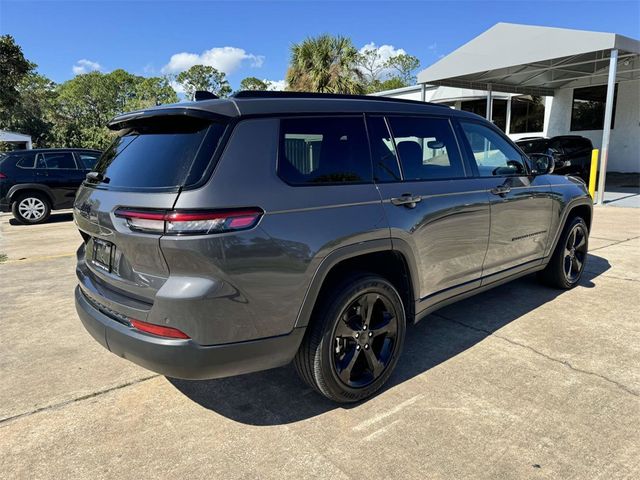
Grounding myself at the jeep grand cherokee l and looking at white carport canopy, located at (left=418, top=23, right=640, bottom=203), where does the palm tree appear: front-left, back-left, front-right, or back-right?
front-left

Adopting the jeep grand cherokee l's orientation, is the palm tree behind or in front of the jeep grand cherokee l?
in front

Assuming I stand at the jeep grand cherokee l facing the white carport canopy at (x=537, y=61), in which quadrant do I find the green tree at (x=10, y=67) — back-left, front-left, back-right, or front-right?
front-left

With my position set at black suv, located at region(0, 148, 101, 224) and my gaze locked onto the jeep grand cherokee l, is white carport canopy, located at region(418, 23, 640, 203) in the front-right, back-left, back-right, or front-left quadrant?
front-left

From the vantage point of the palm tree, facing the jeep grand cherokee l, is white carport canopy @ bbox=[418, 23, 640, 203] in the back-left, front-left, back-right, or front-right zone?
front-left

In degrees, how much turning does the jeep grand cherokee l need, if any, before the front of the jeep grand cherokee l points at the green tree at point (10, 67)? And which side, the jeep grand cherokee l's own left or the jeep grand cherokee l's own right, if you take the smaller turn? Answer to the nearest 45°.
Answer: approximately 90° to the jeep grand cherokee l's own left

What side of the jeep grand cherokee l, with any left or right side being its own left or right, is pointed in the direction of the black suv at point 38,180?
left

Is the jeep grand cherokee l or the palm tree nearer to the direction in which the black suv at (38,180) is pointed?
the palm tree

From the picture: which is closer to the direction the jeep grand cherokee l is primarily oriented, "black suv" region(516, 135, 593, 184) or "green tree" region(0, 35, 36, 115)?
the black suv

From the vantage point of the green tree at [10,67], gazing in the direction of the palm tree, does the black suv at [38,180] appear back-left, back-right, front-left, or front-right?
front-right

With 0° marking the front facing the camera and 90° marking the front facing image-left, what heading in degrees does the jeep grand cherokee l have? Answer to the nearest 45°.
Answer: approximately 225°
